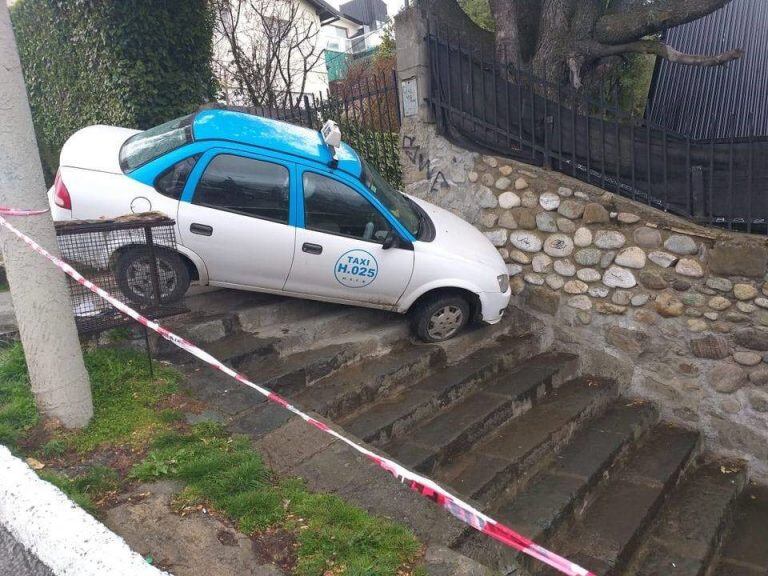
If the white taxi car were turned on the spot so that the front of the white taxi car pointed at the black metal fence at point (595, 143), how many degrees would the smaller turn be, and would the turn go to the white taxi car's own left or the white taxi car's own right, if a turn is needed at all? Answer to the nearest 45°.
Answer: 0° — it already faces it

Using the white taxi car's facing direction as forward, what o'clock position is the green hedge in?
The green hedge is roughly at 8 o'clock from the white taxi car.

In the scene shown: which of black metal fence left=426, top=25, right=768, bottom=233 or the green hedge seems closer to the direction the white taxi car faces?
the black metal fence

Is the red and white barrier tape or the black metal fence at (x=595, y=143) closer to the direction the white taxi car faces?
the black metal fence

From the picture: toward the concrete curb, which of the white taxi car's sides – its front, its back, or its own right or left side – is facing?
right

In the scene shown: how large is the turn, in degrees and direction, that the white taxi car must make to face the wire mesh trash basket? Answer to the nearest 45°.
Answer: approximately 135° to its right

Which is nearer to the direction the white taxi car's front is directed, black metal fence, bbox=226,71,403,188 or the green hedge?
the black metal fence

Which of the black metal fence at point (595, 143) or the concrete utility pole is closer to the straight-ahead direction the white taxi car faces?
the black metal fence

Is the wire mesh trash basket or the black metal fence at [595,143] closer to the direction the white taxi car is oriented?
the black metal fence

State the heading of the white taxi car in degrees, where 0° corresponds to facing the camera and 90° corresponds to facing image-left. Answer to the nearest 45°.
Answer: approximately 270°
